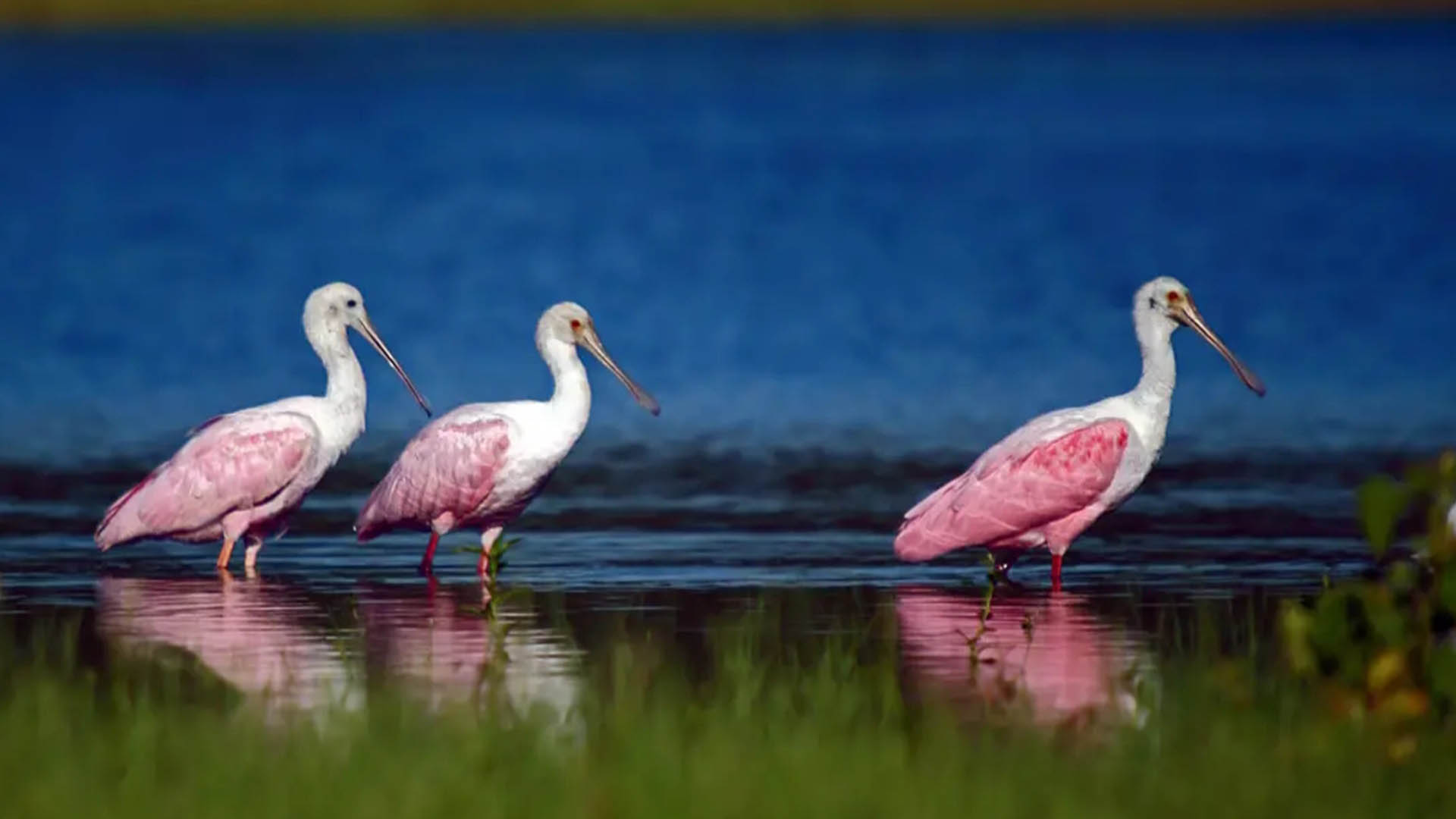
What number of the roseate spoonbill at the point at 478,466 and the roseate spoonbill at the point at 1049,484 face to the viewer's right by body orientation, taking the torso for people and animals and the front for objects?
2

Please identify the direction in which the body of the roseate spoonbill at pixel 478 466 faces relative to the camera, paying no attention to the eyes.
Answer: to the viewer's right

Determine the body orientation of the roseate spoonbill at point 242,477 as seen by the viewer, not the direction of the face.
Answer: to the viewer's right

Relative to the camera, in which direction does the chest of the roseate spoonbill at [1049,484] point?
to the viewer's right

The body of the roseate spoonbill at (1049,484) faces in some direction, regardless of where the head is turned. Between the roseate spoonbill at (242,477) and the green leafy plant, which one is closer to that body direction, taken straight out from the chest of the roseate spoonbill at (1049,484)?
the green leafy plant

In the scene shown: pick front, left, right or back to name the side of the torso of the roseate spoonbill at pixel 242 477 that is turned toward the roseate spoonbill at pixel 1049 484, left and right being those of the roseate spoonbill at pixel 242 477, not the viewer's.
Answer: front

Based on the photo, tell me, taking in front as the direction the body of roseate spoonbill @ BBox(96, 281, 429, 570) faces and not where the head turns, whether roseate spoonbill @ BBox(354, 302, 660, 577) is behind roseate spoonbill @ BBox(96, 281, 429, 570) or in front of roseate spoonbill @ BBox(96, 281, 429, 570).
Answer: in front

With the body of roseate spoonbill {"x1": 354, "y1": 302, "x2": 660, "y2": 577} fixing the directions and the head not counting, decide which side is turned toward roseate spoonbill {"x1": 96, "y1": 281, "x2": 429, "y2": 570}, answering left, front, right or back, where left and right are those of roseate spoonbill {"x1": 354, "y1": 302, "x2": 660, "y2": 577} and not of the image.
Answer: back

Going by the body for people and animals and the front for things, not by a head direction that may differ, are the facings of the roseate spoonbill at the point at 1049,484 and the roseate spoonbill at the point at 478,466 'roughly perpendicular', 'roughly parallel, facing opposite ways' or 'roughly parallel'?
roughly parallel

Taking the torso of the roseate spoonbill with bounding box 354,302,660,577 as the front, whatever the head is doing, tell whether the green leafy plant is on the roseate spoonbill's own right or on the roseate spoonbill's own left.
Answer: on the roseate spoonbill's own right

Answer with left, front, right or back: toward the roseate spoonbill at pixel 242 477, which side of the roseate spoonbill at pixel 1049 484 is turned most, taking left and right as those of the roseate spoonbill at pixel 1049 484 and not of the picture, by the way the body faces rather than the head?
back

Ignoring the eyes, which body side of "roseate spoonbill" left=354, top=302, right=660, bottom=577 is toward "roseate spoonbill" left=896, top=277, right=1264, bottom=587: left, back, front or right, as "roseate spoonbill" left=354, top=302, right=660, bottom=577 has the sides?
front

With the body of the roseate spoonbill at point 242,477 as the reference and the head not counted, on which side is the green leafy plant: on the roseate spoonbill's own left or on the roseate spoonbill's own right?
on the roseate spoonbill's own right
